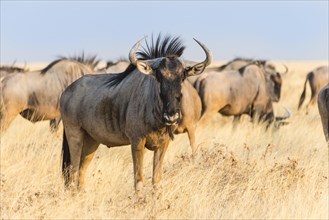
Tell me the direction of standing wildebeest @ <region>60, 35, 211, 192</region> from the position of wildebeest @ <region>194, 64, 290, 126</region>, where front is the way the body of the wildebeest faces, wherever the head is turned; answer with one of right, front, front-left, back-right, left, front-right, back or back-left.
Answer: right

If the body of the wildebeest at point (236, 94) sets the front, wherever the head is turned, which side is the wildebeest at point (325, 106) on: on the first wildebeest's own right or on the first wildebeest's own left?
on the first wildebeest's own right

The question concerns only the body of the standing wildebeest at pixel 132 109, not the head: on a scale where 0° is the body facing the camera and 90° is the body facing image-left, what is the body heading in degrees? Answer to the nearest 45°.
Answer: approximately 315°

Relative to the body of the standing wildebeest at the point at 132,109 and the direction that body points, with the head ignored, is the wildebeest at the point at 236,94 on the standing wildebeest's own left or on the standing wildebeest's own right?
on the standing wildebeest's own left

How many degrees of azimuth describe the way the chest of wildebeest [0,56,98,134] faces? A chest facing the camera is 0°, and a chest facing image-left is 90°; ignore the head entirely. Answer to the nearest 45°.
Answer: approximately 270°

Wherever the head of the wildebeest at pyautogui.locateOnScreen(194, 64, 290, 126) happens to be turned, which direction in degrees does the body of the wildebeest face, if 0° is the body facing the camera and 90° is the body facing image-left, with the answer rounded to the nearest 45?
approximately 270°

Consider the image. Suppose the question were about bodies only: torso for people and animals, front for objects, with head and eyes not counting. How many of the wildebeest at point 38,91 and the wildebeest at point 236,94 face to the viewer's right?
2

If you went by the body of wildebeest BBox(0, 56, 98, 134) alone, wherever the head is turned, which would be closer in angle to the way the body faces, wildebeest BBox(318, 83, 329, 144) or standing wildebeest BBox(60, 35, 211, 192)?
the wildebeest

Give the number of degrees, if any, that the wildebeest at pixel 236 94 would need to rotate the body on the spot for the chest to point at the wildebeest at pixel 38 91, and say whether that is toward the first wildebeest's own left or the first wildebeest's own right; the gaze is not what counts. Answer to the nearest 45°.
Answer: approximately 135° to the first wildebeest's own right

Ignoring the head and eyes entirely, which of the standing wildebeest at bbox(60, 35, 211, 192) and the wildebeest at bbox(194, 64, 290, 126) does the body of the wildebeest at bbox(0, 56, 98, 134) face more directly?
the wildebeest
